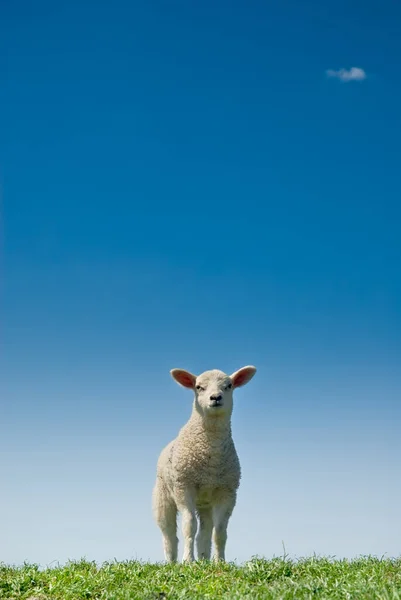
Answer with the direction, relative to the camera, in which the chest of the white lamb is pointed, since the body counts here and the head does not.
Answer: toward the camera
